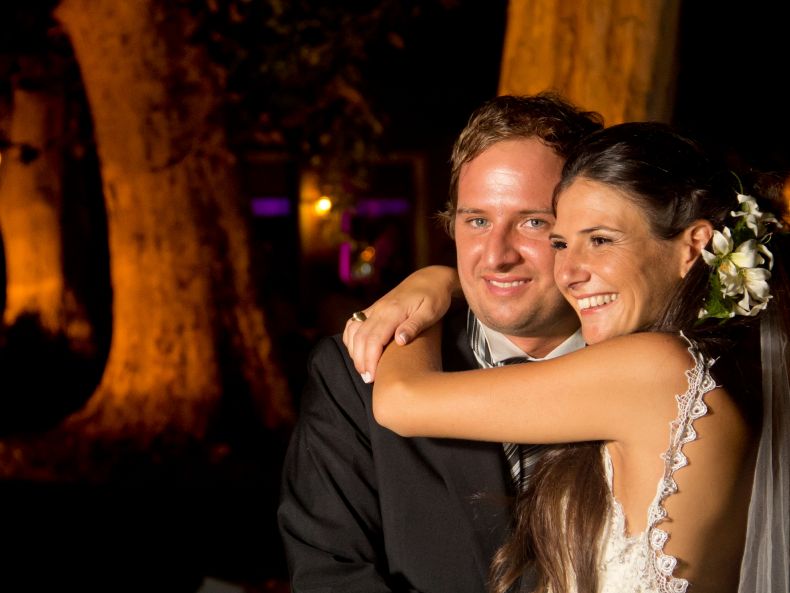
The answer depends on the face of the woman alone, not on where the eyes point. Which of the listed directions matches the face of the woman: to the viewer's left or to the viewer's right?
to the viewer's left

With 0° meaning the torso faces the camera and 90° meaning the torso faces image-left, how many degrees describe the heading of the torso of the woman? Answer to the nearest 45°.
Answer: approximately 90°

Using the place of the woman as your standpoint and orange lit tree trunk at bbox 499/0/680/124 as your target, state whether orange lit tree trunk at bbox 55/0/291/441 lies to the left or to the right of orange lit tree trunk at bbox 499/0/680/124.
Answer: left

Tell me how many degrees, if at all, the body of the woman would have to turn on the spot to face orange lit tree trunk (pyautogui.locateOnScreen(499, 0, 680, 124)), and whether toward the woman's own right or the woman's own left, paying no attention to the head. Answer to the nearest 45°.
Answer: approximately 90° to the woman's own right

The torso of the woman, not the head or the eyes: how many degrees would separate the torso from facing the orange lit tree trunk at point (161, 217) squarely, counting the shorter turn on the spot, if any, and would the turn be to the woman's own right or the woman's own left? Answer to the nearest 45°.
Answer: approximately 45° to the woman's own right
